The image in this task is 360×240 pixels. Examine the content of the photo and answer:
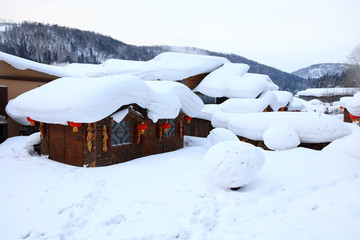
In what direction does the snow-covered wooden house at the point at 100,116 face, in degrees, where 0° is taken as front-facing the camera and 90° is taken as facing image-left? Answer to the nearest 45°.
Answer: approximately 315°

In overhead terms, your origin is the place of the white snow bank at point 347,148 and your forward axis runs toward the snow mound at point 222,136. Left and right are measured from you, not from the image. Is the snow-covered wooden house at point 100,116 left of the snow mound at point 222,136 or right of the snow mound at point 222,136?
left

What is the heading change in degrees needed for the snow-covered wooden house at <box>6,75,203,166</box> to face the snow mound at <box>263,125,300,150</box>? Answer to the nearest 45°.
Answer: approximately 45° to its left

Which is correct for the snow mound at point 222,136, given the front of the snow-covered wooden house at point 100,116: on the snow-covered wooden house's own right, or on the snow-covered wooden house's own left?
on the snow-covered wooden house's own left

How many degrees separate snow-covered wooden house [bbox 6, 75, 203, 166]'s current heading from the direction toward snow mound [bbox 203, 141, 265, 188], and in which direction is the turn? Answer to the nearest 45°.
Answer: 0° — it already faces it

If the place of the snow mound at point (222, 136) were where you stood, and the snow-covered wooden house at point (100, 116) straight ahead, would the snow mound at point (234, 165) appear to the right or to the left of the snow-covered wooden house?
left
